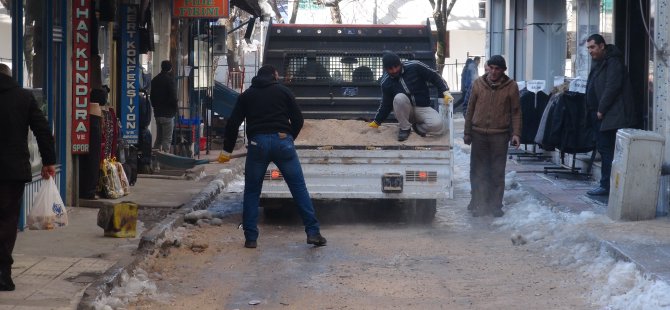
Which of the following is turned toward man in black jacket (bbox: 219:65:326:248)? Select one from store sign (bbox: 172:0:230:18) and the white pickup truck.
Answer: the store sign

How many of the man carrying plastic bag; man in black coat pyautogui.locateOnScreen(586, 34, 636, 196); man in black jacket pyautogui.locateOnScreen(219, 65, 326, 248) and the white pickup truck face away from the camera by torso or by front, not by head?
3

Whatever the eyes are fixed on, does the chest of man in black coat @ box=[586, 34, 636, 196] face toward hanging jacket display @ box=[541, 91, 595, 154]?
no

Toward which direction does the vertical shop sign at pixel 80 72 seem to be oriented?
toward the camera

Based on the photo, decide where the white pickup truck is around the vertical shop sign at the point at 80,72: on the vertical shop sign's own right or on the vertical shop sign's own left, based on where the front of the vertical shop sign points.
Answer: on the vertical shop sign's own left

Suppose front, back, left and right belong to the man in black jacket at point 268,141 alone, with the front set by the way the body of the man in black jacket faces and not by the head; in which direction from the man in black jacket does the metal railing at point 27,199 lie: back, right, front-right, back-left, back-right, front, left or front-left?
left

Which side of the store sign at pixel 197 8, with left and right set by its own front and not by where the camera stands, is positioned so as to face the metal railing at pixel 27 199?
front

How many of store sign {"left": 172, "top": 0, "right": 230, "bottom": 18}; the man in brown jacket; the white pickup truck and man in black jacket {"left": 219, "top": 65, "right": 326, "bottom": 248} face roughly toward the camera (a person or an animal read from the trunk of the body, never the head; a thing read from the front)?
2

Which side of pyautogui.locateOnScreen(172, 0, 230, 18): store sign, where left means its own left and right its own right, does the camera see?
front

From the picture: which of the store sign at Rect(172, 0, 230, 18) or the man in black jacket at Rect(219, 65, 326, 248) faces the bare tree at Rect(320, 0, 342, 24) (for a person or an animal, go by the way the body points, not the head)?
the man in black jacket

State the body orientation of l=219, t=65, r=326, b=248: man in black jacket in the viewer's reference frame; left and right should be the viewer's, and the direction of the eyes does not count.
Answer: facing away from the viewer

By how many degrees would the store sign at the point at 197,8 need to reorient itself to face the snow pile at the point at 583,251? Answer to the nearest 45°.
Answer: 0° — it already faces it

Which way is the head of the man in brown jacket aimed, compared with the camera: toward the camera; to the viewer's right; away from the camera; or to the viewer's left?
toward the camera

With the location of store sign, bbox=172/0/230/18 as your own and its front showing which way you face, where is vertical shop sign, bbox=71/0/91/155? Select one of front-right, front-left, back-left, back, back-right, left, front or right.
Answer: front

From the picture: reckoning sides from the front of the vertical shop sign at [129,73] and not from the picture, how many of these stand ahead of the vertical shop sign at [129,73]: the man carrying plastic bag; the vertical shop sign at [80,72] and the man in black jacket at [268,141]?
3

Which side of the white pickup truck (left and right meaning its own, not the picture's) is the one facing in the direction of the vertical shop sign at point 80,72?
left

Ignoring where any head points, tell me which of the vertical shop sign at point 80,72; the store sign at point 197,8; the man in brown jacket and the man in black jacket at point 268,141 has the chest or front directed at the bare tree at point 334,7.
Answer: the man in black jacket
